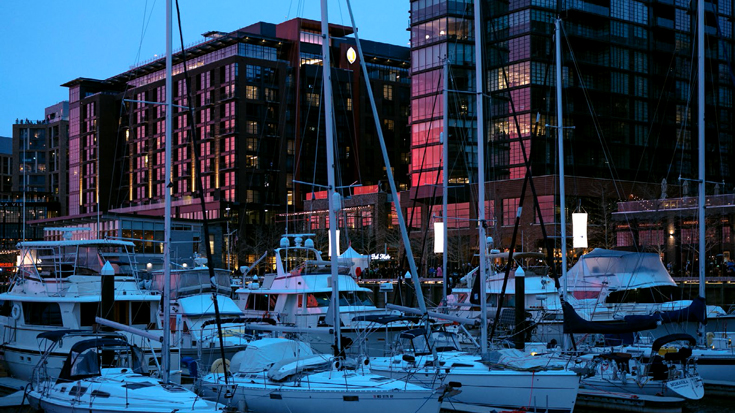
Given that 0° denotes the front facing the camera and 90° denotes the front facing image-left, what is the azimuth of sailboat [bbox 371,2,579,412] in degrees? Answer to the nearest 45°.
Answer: approximately 315°

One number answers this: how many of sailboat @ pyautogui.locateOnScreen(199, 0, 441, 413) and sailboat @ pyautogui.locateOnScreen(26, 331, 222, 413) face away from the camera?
0

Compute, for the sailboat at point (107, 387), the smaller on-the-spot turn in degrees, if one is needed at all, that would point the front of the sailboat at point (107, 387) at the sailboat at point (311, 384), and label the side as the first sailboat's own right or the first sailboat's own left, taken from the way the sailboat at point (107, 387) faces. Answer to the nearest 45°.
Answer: approximately 45° to the first sailboat's own left

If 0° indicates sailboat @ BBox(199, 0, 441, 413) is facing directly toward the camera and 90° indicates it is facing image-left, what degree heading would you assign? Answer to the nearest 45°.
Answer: approximately 315°

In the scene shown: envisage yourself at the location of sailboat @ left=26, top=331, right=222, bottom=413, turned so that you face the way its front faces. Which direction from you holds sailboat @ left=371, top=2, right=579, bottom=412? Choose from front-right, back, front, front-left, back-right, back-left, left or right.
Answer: front-left
